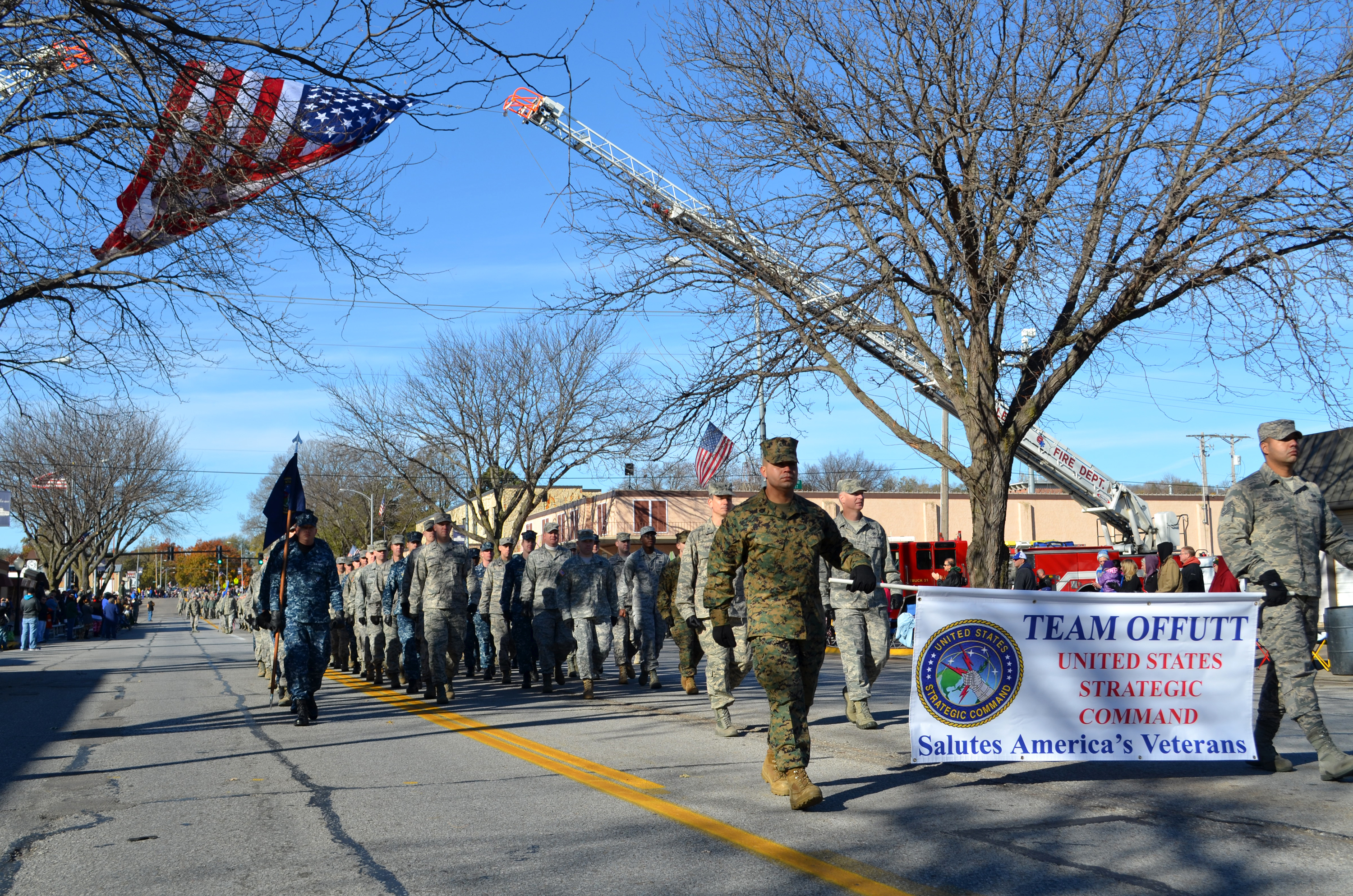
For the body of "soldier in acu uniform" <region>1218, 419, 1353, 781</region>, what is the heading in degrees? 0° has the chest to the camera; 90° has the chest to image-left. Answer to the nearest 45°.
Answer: approximately 315°

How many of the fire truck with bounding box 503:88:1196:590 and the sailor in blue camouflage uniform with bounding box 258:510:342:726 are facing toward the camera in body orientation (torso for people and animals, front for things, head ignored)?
1

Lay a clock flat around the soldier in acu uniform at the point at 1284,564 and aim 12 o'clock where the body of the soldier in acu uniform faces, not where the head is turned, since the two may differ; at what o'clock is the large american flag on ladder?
The large american flag on ladder is roughly at 4 o'clock from the soldier in acu uniform.

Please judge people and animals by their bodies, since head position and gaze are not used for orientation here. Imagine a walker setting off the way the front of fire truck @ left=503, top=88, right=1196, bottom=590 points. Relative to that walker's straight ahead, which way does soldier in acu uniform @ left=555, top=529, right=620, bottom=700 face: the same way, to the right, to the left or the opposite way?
to the left

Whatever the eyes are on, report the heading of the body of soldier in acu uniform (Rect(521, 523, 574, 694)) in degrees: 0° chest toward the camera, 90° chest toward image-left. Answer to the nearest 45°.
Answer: approximately 0°

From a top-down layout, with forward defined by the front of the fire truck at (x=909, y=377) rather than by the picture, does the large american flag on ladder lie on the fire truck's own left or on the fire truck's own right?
on the fire truck's own left
